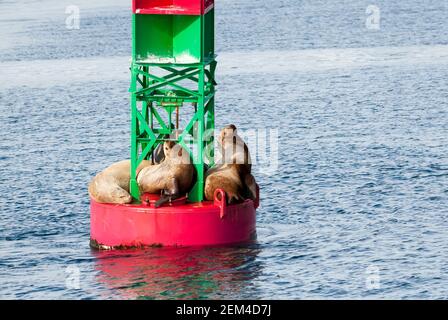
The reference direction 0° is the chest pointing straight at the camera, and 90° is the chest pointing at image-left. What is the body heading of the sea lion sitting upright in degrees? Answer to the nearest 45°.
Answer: approximately 45°

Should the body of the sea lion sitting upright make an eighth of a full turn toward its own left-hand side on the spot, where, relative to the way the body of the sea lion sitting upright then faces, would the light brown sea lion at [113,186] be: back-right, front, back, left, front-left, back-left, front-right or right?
right

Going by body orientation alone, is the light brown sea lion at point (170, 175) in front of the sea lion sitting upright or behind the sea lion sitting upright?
in front
